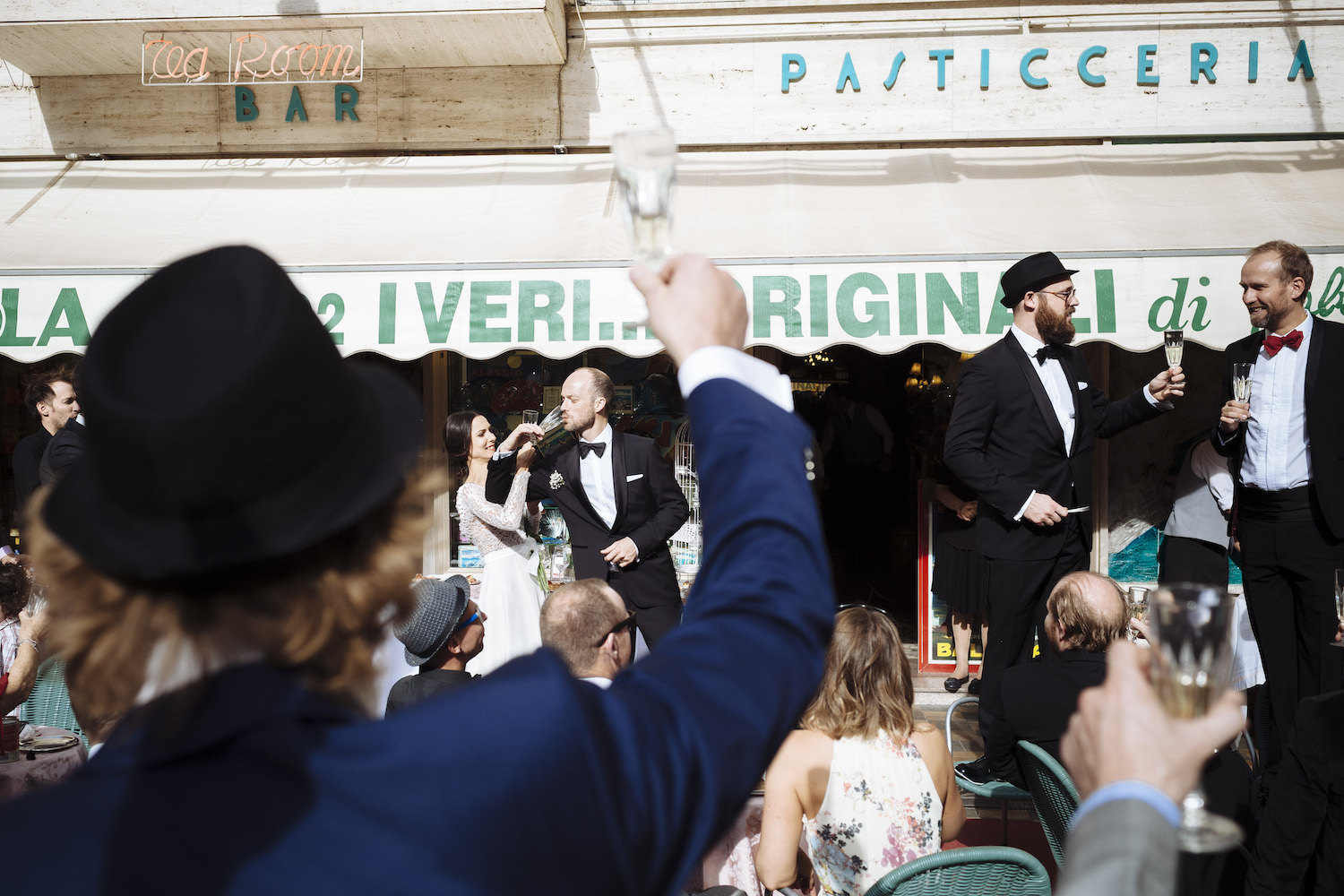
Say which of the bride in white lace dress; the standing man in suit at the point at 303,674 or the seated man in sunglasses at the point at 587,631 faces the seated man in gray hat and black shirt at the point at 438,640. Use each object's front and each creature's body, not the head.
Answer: the standing man in suit at the point at 303,674

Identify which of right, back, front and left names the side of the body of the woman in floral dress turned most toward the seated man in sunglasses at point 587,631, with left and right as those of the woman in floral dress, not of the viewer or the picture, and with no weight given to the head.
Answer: left

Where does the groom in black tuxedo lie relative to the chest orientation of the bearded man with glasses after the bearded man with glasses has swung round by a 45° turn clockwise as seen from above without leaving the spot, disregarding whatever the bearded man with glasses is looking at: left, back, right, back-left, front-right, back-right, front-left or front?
right

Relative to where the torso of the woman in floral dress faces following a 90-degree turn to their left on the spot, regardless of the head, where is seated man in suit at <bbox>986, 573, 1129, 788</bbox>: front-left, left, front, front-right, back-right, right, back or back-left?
back-right

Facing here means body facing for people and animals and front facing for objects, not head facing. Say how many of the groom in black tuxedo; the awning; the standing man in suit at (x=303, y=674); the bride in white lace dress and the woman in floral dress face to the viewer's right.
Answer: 1

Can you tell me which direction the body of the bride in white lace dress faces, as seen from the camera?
to the viewer's right

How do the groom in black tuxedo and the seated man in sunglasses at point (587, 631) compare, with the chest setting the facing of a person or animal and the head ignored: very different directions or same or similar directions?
very different directions

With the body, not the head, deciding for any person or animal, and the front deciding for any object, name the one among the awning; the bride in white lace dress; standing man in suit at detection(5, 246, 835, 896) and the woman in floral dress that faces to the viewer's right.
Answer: the bride in white lace dress

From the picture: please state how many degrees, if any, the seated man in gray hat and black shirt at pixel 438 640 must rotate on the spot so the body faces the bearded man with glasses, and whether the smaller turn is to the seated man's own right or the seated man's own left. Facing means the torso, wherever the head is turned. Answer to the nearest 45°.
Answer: approximately 45° to the seated man's own right

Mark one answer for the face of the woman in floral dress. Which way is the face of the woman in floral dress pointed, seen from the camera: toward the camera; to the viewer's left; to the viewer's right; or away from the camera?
away from the camera

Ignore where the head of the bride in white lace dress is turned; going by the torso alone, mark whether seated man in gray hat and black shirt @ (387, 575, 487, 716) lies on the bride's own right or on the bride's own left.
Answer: on the bride's own right

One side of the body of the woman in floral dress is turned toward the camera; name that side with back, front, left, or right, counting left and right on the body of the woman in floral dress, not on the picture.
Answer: back

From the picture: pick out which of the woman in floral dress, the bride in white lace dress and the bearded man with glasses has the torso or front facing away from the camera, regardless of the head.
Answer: the woman in floral dress

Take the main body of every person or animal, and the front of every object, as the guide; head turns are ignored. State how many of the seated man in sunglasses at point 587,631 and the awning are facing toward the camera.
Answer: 1

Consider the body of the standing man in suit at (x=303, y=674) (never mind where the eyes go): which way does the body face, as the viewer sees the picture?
away from the camera

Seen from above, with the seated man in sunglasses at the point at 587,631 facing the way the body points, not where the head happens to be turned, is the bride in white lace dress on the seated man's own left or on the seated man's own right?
on the seated man's own left

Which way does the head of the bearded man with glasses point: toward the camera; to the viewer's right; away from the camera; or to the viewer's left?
to the viewer's right

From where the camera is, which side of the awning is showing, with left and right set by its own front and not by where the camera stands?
front

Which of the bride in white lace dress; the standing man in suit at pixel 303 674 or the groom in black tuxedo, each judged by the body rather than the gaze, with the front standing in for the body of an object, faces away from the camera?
the standing man in suit

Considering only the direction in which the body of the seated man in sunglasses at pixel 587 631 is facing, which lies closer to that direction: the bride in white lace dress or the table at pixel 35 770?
the bride in white lace dress
